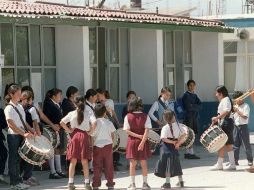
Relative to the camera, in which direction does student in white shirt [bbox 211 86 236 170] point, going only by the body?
to the viewer's left

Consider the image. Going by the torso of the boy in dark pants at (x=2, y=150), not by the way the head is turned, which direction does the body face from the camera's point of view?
to the viewer's right

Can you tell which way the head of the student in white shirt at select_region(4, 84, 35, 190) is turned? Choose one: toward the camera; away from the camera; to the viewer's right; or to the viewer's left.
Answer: to the viewer's right

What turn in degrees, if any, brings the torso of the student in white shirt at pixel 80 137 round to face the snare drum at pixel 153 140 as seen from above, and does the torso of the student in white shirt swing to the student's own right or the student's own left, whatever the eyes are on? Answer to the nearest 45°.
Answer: approximately 45° to the student's own right

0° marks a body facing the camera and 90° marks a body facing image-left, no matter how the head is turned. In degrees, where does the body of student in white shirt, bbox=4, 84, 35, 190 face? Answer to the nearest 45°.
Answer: approximately 270°

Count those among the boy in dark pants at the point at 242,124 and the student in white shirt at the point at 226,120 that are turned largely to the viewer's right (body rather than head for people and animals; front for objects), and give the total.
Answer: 0

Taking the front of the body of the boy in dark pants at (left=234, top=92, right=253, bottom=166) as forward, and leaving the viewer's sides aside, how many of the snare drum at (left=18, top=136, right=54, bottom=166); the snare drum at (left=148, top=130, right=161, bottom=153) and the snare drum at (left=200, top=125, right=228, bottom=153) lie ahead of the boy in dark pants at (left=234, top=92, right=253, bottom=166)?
3

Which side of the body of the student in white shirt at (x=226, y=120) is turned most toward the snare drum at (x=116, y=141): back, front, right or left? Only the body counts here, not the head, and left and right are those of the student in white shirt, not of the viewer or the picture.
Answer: front

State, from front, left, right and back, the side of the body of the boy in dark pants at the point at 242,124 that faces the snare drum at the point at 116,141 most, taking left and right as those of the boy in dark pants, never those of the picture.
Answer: front

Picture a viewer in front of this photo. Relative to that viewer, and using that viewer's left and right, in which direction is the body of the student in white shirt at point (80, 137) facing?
facing away from the viewer

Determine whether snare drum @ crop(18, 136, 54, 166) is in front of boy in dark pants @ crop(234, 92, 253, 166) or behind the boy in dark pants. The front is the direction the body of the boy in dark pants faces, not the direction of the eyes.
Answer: in front

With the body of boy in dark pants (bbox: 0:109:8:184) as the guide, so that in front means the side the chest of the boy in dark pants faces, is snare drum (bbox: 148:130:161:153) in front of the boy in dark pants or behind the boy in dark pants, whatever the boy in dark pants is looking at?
in front

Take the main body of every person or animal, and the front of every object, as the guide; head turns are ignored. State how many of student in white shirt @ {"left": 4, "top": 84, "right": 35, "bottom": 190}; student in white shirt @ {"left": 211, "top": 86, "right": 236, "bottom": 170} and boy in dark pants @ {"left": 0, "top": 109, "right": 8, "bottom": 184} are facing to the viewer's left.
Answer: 1
